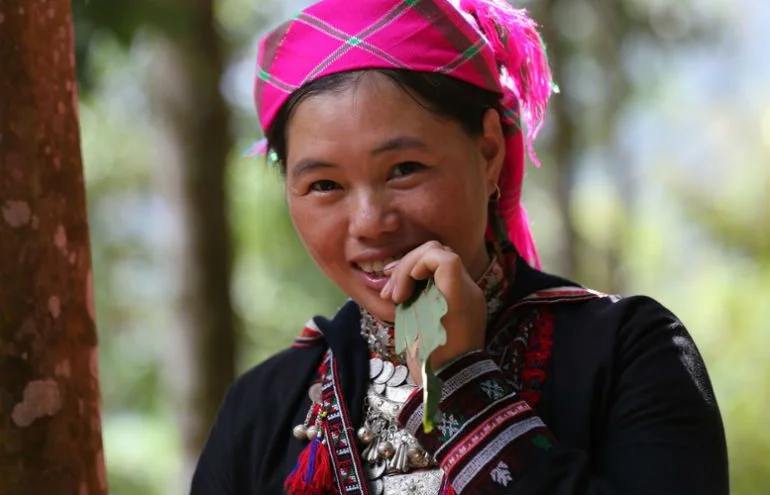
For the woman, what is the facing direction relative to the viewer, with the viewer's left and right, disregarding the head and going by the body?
facing the viewer and to the left of the viewer

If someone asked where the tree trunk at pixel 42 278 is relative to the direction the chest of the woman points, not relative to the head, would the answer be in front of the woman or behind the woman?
in front

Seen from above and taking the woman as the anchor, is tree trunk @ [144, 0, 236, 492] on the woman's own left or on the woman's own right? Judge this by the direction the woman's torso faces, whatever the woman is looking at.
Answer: on the woman's own right
